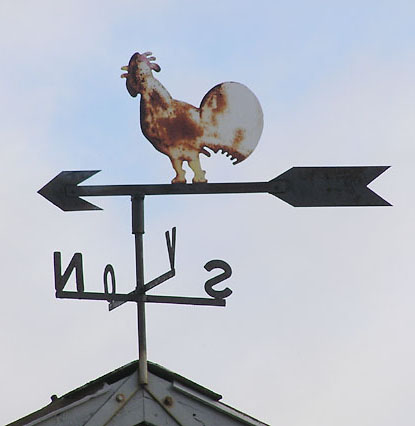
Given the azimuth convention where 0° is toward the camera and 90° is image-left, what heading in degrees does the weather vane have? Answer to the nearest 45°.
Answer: approximately 90°
